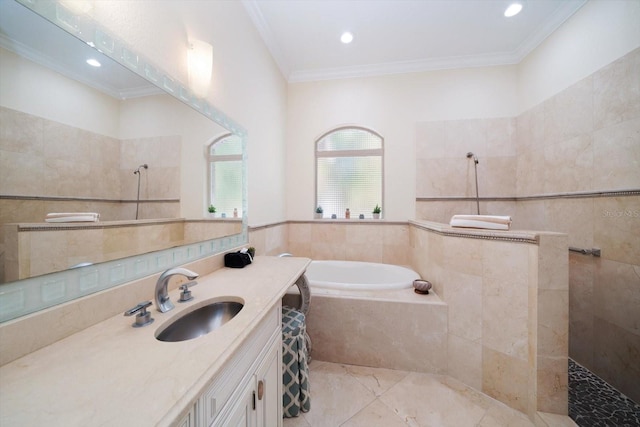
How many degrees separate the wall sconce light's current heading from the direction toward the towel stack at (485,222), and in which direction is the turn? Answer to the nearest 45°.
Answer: approximately 45° to its left

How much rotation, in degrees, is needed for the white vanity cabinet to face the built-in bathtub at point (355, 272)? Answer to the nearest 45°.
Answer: approximately 45° to its left

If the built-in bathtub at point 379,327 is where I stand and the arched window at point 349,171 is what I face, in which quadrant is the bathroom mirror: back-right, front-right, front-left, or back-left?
back-left

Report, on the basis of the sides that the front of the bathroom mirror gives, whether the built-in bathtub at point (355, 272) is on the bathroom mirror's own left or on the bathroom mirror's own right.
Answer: on the bathroom mirror's own left

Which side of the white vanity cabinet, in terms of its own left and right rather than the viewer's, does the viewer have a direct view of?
right

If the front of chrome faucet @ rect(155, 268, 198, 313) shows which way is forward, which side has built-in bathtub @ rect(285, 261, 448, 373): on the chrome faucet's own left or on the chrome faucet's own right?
on the chrome faucet's own left

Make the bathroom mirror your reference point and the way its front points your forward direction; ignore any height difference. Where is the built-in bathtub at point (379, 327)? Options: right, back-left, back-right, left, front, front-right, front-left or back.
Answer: front-left

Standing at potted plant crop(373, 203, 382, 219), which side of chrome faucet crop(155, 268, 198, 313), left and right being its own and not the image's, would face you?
left
